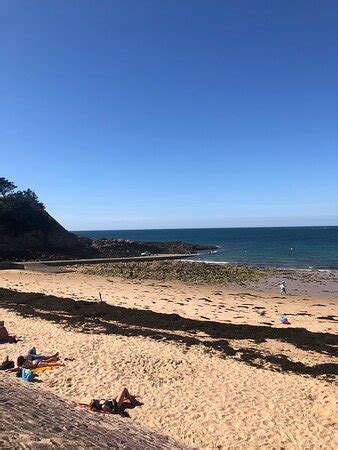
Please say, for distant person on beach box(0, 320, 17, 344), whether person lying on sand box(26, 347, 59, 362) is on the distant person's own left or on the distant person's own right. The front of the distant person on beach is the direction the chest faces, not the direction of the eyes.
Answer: on the distant person's own right

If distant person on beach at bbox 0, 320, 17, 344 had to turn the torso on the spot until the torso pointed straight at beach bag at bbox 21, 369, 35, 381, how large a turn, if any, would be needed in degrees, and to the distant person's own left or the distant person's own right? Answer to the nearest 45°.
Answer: approximately 90° to the distant person's own right

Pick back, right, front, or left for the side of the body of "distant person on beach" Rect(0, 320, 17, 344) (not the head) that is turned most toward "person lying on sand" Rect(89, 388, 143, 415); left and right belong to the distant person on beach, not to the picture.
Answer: right

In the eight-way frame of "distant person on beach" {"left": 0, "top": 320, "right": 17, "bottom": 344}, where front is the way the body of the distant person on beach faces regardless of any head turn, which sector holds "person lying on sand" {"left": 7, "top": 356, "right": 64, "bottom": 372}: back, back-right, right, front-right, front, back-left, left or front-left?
right

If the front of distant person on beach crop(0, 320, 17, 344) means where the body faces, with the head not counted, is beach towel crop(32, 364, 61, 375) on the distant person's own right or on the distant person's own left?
on the distant person's own right
